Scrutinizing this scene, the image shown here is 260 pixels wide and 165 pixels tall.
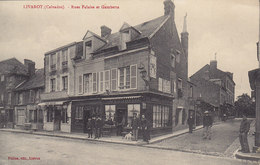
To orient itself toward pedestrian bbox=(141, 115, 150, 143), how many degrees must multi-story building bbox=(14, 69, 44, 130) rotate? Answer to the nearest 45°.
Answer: approximately 45° to its left

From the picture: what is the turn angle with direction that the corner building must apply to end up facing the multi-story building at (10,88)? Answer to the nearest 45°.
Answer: approximately 90° to its right

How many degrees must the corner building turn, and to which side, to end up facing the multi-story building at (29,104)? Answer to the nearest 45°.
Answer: approximately 90° to its right

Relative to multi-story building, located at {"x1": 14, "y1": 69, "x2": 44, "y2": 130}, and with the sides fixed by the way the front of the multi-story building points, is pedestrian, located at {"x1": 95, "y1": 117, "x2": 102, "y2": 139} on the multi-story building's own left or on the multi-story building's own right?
on the multi-story building's own left
